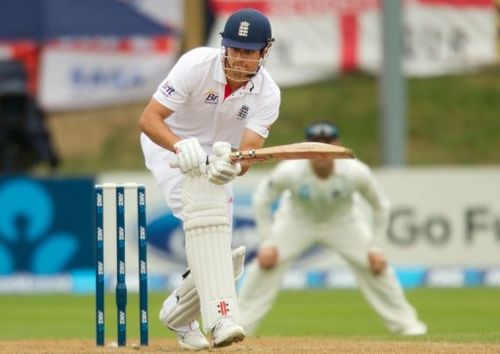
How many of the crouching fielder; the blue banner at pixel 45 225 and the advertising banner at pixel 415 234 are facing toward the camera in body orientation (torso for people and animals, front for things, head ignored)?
3

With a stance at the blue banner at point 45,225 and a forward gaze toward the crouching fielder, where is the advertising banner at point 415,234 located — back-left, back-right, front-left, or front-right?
front-left

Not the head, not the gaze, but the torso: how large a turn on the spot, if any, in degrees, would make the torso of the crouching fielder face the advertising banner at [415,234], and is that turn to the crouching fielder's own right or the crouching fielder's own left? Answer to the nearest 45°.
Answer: approximately 180°

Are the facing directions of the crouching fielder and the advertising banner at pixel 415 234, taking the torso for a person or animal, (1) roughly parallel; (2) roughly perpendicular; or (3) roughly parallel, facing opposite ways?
roughly parallel

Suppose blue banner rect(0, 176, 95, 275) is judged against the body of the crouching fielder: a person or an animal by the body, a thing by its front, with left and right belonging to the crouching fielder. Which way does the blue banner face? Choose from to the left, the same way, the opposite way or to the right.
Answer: the same way

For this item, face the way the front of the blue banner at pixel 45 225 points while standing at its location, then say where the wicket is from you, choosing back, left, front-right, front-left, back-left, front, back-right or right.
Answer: front

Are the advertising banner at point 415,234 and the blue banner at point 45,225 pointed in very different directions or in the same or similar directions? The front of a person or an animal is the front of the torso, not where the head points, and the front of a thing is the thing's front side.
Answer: same or similar directions

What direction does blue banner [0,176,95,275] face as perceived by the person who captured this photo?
facing the viewer

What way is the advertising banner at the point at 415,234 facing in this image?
toward the camera

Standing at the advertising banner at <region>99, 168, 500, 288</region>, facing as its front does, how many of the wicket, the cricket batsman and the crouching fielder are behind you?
0

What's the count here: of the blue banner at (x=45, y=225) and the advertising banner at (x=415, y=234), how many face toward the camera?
2

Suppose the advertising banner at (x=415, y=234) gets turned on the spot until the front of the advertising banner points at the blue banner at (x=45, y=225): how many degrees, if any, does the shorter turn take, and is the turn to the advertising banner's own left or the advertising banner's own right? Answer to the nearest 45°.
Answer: approximately 90° to the advertising banner's own right

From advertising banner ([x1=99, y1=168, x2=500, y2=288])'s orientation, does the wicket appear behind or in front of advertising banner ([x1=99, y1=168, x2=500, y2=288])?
in front

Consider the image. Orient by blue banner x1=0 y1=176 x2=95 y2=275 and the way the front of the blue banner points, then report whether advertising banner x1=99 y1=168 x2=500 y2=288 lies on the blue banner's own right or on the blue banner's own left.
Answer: on the blue banner's own left
